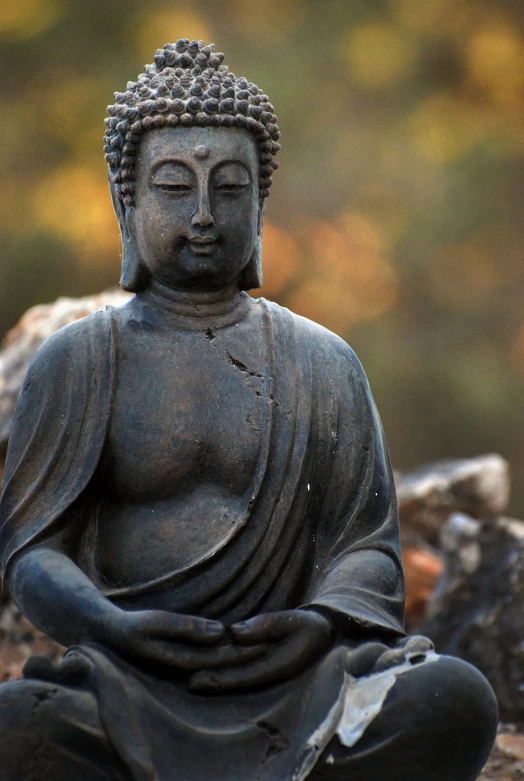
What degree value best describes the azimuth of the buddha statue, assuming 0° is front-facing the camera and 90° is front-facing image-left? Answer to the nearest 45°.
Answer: approximately 0°
